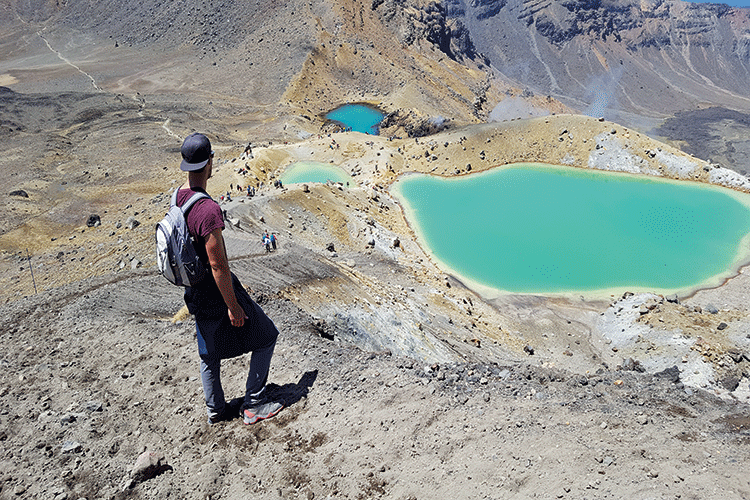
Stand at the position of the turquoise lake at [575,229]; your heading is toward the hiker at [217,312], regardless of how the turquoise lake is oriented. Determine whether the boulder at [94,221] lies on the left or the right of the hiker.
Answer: right

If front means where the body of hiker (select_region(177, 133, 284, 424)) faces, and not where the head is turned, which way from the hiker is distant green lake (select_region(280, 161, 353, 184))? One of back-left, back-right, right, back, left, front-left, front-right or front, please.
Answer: front-left

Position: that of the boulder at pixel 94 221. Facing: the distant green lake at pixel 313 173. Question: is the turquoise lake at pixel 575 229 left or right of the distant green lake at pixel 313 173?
right

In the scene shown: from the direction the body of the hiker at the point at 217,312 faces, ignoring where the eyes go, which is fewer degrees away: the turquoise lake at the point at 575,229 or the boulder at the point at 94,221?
the turquoise lake

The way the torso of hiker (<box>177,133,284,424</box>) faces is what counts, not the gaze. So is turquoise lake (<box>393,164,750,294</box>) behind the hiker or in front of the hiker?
in front

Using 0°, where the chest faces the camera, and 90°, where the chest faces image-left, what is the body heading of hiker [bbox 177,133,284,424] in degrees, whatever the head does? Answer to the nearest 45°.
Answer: approximately 225°

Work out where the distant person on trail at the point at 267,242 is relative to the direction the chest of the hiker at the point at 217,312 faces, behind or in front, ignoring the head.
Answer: in front

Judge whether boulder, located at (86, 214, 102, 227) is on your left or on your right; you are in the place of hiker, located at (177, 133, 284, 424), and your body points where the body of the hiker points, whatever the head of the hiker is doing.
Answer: on your left
